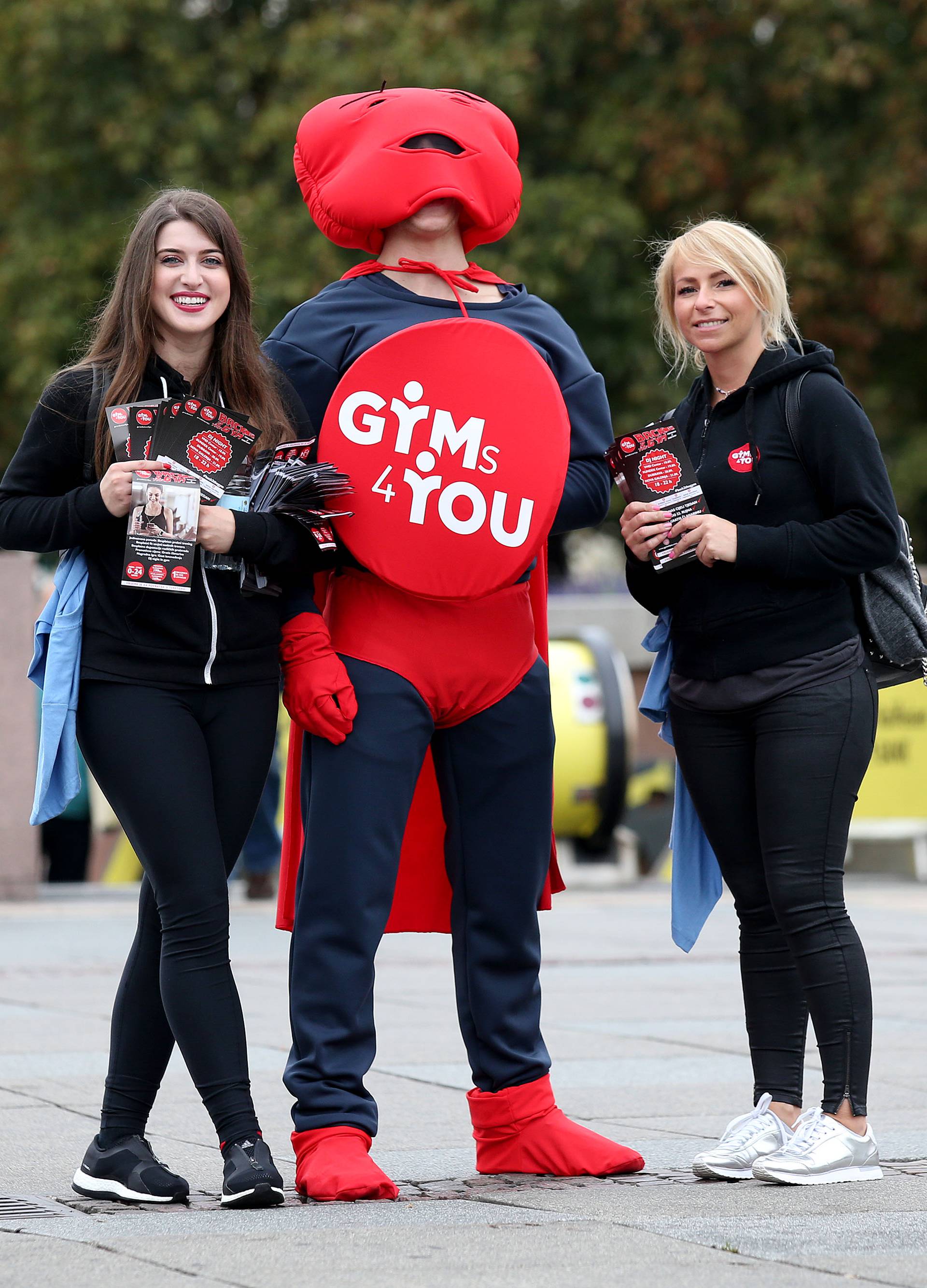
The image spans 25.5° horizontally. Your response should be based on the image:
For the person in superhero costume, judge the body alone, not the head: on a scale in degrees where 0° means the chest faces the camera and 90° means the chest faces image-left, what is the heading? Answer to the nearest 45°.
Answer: approximately 0°

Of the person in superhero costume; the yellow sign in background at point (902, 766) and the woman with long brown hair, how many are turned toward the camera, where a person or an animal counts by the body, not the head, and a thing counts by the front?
3

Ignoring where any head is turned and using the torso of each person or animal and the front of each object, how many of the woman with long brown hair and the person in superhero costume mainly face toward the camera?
2

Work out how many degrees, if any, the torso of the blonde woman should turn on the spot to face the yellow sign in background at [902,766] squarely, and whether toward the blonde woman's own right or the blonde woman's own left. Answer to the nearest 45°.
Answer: approximately 135° to the blonde woman's own right

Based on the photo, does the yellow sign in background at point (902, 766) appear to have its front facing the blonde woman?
yes

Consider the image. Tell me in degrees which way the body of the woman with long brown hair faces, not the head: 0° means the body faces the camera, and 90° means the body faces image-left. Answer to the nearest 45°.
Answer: approximately 0°

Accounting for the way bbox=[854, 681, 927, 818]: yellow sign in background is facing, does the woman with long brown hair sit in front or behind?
in front

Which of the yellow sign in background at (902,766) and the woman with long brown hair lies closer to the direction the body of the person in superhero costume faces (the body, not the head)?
the woman with long brown hair

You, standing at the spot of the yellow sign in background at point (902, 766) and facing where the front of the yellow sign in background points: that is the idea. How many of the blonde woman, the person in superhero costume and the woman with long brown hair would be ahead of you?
3

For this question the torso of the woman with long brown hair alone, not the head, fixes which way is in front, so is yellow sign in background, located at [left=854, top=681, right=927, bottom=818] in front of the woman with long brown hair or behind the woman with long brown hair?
behind

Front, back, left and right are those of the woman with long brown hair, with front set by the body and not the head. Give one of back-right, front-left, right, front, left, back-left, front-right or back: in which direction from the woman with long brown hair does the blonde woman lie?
left

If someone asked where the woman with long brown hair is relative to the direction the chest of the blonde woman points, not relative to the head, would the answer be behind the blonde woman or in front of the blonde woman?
in front

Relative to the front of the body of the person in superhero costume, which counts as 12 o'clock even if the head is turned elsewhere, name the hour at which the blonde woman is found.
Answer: The blonde woman is roughly at 9 o'clock from the person in superhero costume.
